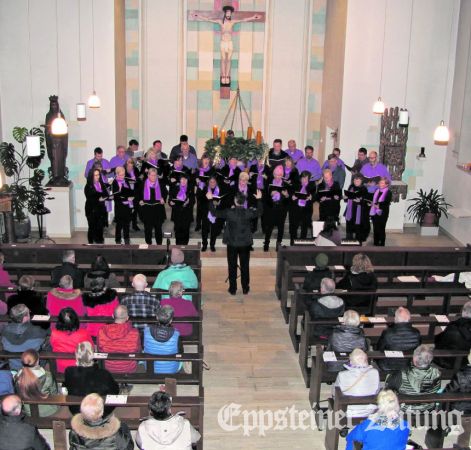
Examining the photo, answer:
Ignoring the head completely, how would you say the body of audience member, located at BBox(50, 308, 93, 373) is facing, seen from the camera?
away from the camera

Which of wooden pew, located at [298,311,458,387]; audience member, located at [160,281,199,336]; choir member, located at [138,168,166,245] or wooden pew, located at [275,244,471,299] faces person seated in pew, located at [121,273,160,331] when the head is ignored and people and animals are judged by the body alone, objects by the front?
the choir member

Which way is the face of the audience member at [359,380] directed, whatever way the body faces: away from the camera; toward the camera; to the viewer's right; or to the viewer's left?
away from the camera

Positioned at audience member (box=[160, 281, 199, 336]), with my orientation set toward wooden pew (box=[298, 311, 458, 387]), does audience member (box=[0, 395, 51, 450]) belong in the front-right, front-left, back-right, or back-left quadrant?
back-right

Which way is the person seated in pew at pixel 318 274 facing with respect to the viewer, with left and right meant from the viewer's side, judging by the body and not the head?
facing away from the viewer

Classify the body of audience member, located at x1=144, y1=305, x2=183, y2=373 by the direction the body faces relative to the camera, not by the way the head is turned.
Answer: away from the camera

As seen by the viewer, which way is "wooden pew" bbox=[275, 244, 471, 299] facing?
away from the camera

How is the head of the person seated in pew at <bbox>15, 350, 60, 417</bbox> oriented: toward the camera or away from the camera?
away from the camera

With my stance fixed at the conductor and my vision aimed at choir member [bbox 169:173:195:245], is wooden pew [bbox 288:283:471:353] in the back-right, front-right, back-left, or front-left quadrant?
back-right

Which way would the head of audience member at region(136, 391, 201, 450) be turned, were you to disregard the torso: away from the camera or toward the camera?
away from the camera

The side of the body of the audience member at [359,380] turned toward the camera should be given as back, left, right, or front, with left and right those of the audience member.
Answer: back

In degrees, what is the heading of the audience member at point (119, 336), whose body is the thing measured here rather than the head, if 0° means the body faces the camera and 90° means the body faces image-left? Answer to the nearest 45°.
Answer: approximately 180°

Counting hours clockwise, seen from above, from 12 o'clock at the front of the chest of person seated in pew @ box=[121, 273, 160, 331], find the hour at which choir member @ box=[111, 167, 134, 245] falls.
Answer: The choir member is roughly at 12 o'clock from the person seated in pew.
